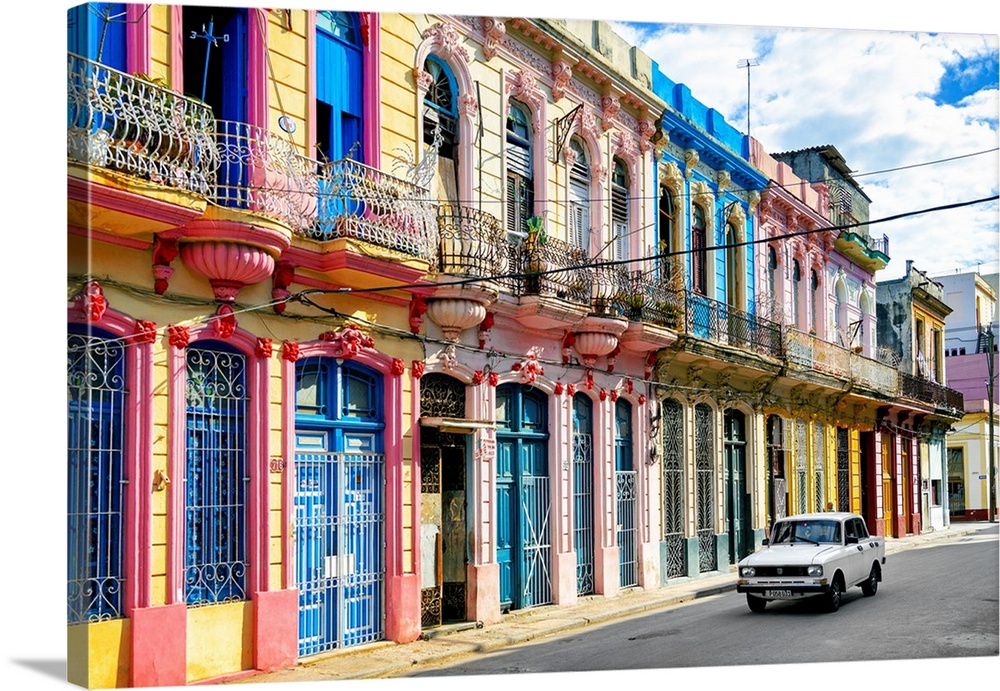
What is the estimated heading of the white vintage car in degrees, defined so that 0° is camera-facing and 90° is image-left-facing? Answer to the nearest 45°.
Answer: approximately 45°

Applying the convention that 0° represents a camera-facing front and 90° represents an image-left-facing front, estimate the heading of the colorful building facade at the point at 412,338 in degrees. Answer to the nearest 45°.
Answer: approximately 315°

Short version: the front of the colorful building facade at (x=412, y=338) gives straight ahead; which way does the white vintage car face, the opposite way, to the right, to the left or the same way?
to the right
